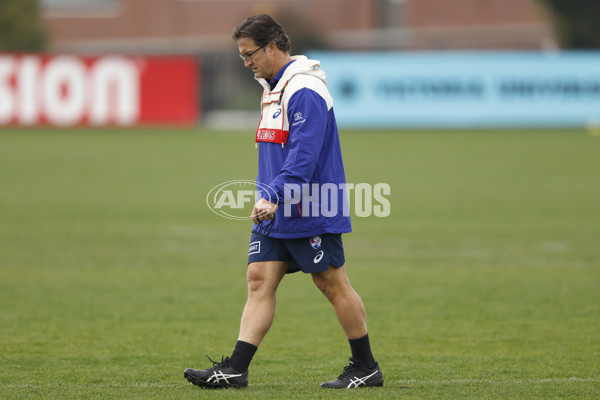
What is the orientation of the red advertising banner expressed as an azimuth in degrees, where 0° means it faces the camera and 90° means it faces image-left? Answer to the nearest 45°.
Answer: approximately 0°

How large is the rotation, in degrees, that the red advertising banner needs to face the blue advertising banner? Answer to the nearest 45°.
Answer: approximately 90° to its left

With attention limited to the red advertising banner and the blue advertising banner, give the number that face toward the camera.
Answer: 2

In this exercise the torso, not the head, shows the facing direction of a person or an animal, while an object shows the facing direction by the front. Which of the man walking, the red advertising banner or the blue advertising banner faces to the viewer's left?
the man walking

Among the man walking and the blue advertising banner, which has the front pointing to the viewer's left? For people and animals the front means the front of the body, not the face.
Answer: the man walking

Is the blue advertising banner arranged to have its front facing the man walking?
yes

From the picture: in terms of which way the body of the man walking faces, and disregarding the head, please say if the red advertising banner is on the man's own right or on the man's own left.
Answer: on the man's own right
